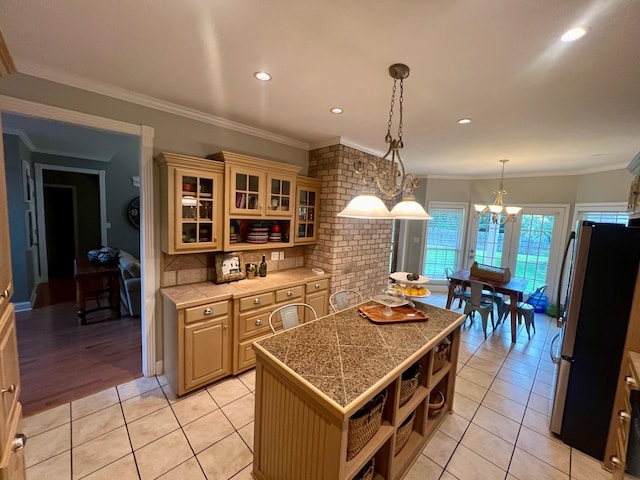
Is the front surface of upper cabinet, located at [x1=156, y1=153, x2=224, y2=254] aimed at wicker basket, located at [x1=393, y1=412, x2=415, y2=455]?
yes

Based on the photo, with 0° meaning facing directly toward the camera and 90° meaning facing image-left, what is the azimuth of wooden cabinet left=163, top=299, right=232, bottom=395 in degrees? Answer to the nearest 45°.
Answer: approximately 315°

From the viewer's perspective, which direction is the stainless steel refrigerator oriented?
to the viewer's left

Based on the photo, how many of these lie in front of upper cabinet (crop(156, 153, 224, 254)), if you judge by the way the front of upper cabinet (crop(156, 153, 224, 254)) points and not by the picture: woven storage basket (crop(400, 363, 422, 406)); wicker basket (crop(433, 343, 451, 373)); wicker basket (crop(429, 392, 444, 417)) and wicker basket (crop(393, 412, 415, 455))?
4

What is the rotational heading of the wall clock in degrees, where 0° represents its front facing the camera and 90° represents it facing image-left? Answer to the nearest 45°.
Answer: approximately 0°

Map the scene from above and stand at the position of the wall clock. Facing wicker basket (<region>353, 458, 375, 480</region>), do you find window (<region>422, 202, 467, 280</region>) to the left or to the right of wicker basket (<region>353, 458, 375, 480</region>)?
left

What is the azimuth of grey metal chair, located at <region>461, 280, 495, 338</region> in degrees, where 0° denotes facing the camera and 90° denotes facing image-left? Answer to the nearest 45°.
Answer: approximately 225°
